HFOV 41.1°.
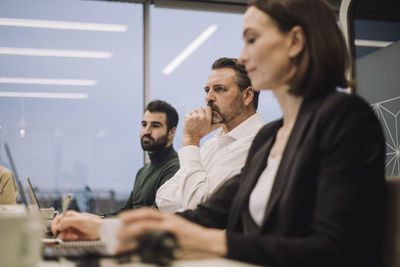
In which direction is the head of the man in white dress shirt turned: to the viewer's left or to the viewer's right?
to the viewer's left

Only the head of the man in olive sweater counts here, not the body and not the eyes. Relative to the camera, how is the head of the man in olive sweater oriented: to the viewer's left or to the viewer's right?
to the viewer's left

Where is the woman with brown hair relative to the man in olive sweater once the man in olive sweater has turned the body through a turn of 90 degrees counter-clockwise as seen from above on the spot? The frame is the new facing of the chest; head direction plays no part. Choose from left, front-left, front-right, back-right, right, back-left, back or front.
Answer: front-right

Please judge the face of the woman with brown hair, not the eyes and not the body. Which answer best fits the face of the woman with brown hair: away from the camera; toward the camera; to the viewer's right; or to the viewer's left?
to the viewer's left

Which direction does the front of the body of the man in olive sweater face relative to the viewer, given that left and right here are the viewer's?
facing the viewer and to the left of the viewer

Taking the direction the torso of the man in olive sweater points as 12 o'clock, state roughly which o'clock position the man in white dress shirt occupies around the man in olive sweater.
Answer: The man in white dress shirt is roughly at 10 o'clock from the man in olive sweater.
